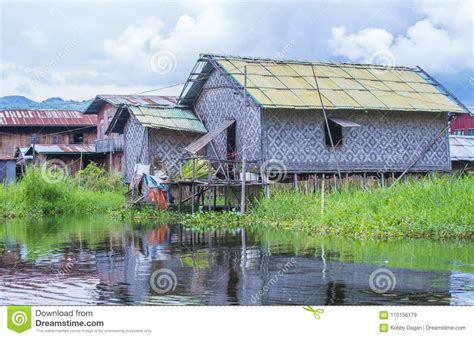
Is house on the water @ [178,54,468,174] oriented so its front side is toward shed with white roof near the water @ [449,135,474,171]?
no

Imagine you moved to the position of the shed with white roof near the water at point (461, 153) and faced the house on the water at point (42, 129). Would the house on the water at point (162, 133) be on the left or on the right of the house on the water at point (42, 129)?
left

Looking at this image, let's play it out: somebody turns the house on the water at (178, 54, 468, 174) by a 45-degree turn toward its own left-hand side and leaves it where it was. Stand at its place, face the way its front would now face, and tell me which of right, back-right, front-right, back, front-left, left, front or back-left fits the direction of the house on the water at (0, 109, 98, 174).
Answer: back-right

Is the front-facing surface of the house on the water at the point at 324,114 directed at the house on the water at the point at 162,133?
no

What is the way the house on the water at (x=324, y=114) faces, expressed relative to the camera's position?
facing the viewer and to the left of the viewer
